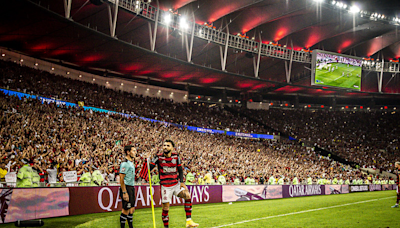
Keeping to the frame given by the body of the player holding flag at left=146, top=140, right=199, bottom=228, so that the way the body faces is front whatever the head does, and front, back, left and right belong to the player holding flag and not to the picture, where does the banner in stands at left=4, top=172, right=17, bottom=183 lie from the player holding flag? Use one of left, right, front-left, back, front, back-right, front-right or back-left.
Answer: back-right

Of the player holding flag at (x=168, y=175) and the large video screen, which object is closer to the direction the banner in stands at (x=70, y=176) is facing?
the player holding flag

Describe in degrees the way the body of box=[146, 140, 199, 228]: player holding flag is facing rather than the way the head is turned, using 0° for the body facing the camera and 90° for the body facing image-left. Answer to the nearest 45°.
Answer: approximately 0°

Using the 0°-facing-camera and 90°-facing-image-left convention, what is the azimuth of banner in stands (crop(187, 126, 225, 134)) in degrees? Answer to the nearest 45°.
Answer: approximately 315°

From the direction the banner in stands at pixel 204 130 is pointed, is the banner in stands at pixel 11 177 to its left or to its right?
on its right

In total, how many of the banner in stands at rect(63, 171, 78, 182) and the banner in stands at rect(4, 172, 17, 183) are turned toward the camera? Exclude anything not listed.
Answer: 2

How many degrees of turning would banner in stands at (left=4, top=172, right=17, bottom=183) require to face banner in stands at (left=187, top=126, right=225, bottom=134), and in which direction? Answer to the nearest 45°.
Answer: approximately 135° to its left

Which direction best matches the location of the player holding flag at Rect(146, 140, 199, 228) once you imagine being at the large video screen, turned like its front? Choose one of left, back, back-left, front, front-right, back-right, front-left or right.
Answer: front-right
